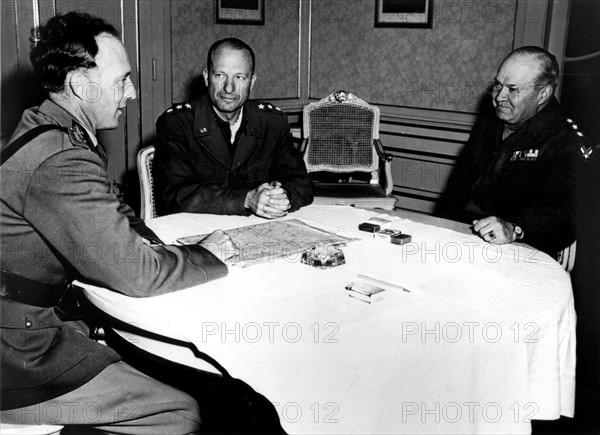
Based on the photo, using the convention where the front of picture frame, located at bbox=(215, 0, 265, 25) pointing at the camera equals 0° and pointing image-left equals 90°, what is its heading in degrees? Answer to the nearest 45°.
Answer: approximately 0°

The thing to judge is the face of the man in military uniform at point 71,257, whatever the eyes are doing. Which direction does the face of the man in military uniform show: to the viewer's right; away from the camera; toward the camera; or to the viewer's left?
to the viewer's right

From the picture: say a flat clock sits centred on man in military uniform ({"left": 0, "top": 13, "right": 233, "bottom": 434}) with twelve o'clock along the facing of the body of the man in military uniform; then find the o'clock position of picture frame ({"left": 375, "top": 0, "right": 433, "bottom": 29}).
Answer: The picture frame is roughly at 10 o'clock from the man in military uniform.

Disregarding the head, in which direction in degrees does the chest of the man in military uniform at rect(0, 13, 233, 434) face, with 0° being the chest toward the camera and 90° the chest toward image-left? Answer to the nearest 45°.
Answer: approximately 270°

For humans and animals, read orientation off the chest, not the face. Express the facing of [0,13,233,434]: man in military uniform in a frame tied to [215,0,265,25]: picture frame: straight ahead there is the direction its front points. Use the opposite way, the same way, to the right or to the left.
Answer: to the left

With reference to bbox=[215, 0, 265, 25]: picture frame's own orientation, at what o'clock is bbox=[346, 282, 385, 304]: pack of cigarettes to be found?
The pack of cigarettes is roughly at 12 o'clock from the picture frame.

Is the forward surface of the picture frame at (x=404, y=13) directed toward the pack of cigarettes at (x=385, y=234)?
yes
